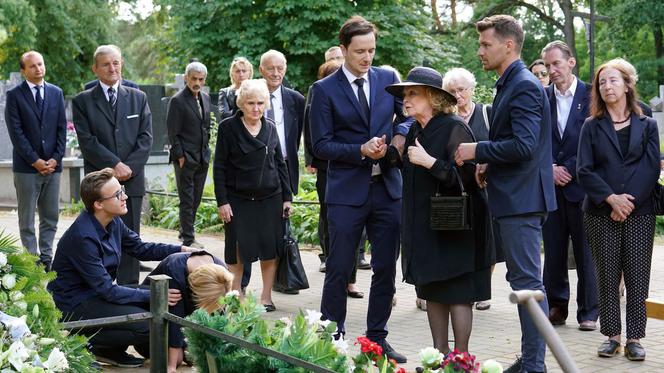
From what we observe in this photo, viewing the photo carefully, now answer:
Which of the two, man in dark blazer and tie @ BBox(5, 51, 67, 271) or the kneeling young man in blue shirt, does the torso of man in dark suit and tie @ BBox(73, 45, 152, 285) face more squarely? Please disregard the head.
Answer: the kneeling young man in blue shirt

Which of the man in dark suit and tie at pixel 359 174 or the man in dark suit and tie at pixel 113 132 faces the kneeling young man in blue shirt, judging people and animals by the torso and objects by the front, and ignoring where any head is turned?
the man in dark suit and tie at pixel 113 132

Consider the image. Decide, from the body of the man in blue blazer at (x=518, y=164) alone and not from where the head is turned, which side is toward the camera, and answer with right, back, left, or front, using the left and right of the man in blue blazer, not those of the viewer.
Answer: left

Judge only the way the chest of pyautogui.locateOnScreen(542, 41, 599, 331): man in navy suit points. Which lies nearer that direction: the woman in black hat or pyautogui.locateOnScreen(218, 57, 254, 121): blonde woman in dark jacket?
the woman in black hat

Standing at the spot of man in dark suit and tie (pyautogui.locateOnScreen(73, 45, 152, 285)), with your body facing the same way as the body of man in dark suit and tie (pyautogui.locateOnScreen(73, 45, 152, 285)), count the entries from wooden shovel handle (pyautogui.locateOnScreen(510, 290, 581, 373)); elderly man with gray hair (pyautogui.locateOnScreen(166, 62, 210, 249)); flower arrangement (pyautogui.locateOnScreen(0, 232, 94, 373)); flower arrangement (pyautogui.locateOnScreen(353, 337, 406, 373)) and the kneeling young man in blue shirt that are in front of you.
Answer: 4

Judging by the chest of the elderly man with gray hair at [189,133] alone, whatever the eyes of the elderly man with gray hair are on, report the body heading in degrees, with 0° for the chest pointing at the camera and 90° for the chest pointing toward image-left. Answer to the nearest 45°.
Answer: approximately 315°

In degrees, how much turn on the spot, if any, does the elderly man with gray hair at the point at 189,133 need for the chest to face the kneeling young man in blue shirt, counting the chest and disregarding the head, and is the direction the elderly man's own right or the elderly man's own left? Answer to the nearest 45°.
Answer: approximately 45° to the elderly man's own right

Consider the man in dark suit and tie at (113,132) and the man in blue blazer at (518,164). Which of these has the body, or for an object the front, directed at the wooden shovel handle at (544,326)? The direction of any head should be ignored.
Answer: the man in dark suit and tie

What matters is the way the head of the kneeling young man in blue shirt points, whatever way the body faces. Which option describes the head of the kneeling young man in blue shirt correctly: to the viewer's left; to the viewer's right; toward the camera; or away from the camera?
to the viewer's right

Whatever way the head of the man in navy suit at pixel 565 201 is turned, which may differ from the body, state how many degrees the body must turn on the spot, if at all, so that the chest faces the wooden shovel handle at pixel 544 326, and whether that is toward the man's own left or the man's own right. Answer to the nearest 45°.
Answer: approximately 45° to the man's own left

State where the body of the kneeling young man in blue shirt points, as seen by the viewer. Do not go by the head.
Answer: to the viewer's right

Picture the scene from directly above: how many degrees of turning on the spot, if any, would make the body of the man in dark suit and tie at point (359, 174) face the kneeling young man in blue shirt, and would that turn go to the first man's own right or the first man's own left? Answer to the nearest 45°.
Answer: approximately 135° to the first man's own right

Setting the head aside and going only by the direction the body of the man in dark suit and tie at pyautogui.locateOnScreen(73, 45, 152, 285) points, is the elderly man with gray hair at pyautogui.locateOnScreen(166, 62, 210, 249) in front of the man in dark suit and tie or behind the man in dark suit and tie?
behind

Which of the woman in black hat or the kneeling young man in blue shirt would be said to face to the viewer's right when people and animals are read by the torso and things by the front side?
the kneeling young man in blue shirt
